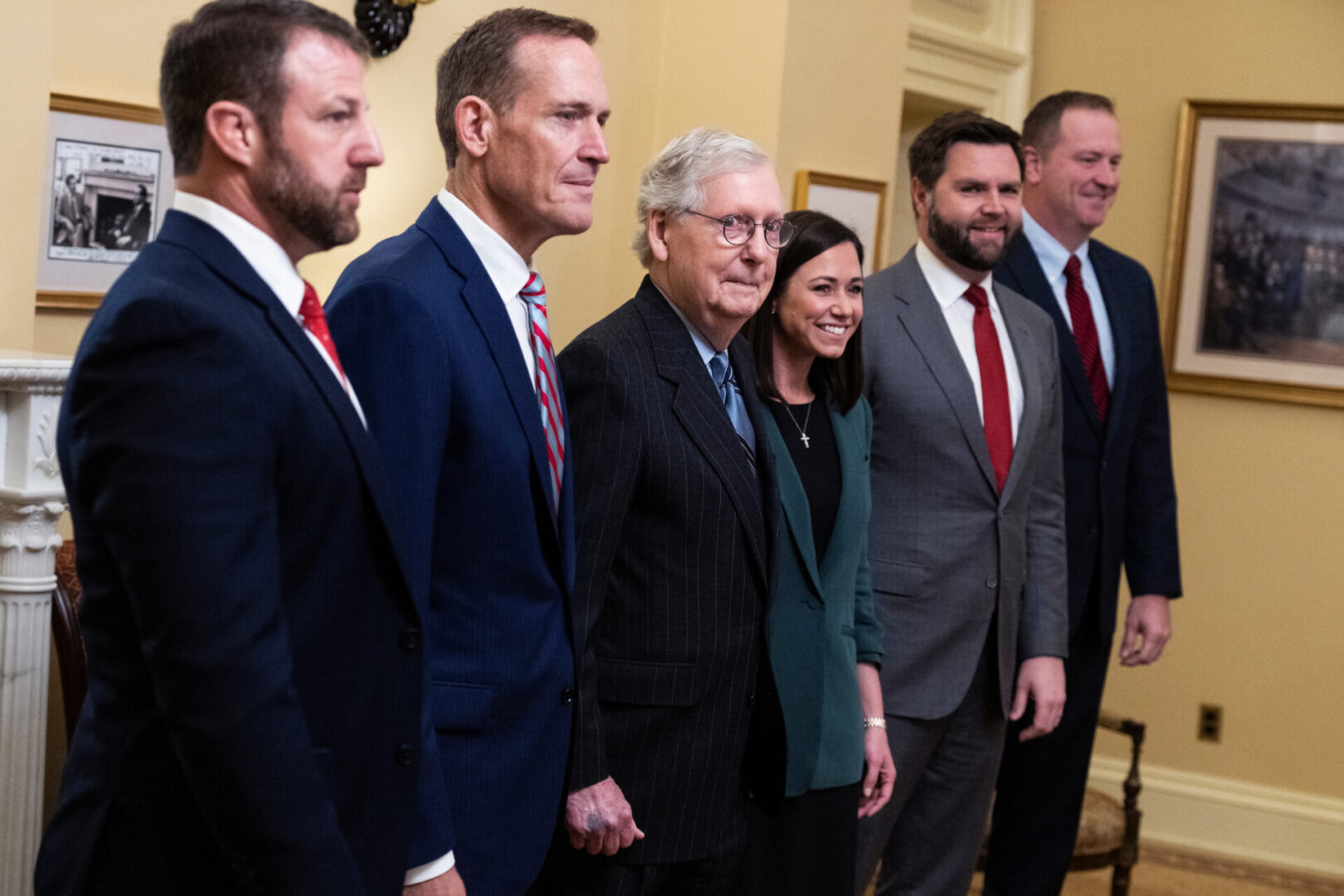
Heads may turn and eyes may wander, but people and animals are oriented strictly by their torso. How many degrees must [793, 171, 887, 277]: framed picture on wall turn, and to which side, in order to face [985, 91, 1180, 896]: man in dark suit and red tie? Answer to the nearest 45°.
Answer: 0° — it already faces them

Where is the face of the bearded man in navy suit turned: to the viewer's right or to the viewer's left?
to the viewer's right

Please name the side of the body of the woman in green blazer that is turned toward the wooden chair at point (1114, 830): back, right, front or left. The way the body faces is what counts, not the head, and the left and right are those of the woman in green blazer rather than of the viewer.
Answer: left

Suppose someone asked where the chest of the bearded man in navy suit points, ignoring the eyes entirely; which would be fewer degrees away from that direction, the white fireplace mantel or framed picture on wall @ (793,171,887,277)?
the framed picture on wall

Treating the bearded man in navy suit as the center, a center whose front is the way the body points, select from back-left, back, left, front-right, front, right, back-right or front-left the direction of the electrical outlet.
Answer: front-left

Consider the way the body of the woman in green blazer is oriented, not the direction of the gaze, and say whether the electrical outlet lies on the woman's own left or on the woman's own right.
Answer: on the woman's own left

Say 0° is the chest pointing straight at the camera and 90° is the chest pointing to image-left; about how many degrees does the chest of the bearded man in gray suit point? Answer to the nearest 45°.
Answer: approximately 315°

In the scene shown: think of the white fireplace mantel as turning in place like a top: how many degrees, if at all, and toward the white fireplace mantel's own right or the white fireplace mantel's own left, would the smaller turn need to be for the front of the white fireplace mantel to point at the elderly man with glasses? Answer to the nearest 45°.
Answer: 0° — it already faces them

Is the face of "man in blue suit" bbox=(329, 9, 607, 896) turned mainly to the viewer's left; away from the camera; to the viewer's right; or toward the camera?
to the viewer's right

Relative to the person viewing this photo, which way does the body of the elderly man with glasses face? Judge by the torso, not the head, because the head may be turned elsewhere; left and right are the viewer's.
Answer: facing the viewer and to the right of the viewer
